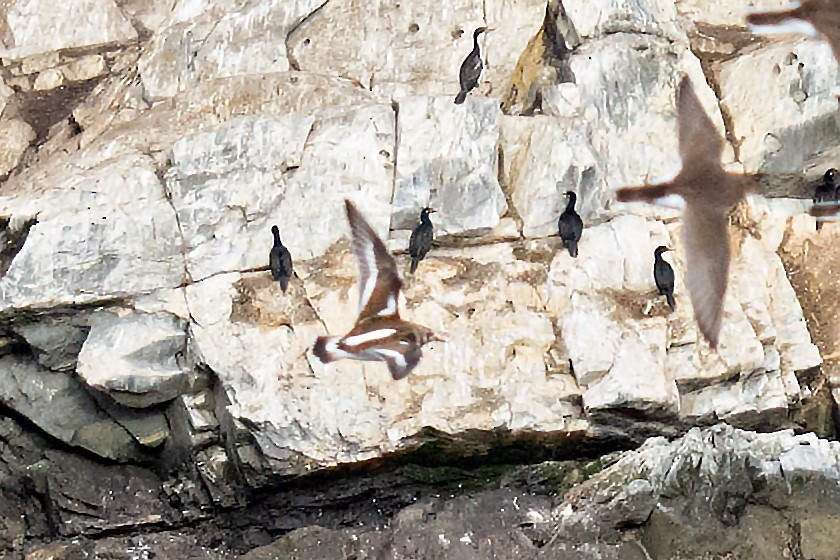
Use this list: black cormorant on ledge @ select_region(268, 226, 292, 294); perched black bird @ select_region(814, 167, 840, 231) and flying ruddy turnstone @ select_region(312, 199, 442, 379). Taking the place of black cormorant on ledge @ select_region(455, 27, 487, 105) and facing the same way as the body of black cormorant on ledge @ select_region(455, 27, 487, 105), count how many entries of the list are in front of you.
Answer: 1

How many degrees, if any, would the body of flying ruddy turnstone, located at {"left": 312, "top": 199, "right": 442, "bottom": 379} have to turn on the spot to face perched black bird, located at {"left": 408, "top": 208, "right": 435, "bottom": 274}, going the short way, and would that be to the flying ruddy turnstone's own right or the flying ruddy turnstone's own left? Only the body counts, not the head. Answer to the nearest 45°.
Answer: approximately 45° to the flying ruddy turnstone's own left

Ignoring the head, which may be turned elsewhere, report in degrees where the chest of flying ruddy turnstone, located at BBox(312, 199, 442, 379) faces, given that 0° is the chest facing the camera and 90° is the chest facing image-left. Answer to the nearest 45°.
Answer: approximately 270°

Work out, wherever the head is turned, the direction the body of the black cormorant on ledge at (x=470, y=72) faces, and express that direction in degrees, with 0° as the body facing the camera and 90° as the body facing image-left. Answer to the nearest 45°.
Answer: approximately 270°

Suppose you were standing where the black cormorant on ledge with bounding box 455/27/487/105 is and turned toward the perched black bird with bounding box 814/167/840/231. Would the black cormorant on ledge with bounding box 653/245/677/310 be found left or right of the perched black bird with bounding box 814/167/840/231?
right

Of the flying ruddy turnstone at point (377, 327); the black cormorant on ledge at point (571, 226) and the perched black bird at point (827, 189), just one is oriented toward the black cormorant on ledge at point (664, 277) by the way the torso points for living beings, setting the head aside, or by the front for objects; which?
the flying ruddy turnstone

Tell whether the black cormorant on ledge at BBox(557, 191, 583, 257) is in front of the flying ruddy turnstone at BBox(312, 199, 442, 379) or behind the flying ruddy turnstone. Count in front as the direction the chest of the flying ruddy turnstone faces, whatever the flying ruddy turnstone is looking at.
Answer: in front

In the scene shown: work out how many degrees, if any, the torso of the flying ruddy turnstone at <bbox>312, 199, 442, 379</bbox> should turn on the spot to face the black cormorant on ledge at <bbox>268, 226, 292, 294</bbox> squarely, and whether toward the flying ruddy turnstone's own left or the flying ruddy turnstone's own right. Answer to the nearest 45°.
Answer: approximately 135° to the flying ruddy turnstone's own left
